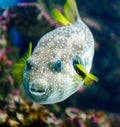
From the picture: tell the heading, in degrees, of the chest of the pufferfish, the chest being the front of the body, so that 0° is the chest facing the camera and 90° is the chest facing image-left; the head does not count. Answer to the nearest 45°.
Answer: approximately 45°
